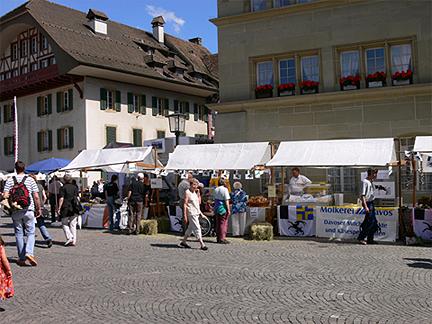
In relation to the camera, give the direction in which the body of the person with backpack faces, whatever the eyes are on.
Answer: away from the camera

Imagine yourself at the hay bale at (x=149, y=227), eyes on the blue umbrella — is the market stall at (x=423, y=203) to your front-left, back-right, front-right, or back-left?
back-right

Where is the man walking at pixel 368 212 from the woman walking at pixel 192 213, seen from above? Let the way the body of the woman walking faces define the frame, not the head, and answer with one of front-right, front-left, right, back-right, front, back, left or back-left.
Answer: front-left

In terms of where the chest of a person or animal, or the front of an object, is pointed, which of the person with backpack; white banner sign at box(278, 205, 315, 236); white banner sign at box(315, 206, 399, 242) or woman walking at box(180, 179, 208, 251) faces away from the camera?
the person with backpack

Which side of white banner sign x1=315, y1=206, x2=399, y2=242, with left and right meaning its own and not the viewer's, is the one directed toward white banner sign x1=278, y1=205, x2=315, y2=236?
right

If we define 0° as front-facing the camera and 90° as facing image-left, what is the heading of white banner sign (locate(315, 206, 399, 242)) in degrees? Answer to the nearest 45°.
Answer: approximately 0°

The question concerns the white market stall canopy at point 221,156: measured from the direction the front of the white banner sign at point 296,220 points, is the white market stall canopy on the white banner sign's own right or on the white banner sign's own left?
on the white banner sign's own right

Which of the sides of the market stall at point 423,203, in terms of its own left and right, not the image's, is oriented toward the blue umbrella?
right

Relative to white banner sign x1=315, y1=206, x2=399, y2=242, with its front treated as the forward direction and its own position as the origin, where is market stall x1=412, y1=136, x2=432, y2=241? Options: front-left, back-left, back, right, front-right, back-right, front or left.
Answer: left

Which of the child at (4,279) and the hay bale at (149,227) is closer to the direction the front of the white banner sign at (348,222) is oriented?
the child

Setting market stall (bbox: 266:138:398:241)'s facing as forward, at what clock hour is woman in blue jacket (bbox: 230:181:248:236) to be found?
The woman in blue jacket is roughly at 3 o'clock from the market stall.
